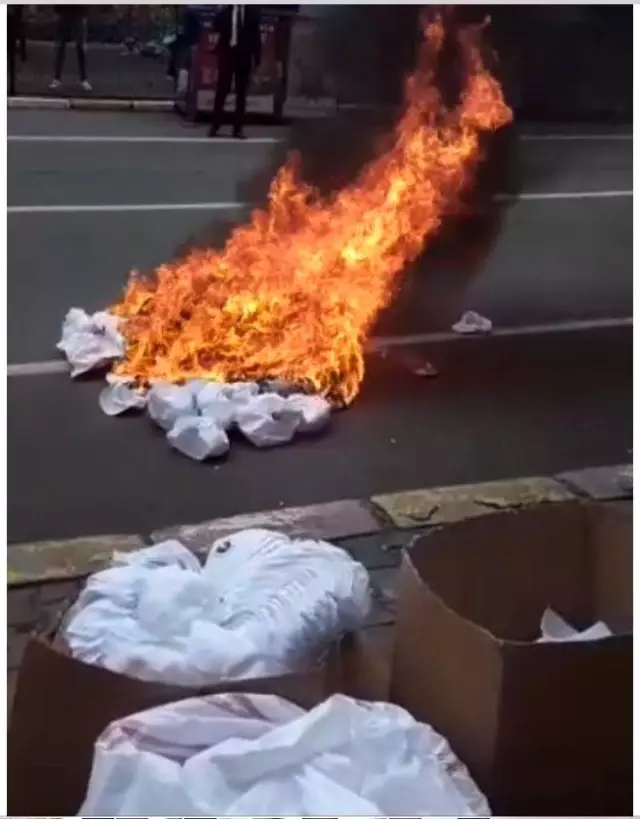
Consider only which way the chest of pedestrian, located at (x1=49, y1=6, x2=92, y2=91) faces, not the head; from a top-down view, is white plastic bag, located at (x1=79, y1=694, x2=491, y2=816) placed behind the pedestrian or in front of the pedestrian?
in front

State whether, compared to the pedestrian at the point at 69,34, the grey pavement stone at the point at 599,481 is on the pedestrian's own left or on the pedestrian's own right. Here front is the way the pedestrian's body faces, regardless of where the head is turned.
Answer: on the pedestrian's own left

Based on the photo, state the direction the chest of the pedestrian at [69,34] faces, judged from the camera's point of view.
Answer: toward the camera
